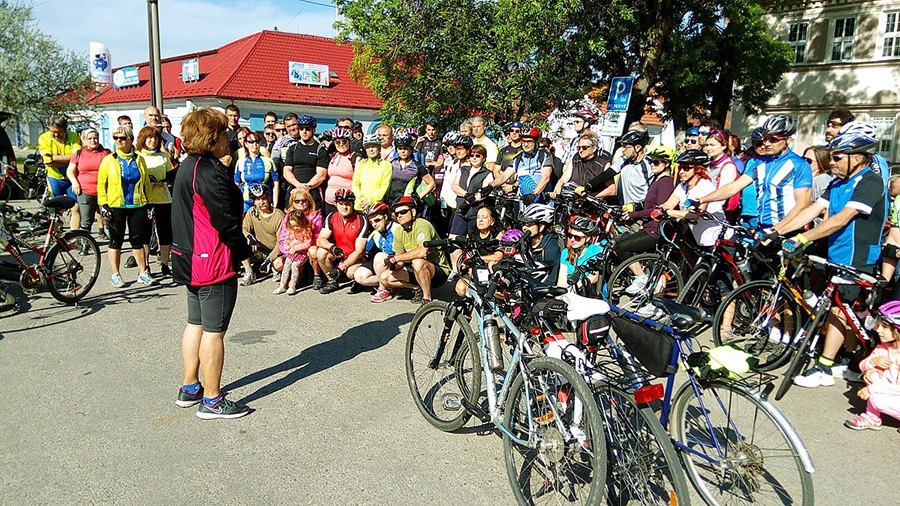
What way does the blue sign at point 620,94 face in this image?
toward the camera

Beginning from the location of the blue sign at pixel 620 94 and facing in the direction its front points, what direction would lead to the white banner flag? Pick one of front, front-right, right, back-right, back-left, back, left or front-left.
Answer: back-right

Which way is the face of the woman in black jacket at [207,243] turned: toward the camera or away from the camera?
away from the camera

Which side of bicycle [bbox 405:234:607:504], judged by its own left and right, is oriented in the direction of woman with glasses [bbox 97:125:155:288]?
front

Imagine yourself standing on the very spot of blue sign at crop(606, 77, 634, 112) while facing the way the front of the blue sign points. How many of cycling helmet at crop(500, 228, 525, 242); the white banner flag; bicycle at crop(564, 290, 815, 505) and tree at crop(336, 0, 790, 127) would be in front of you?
2

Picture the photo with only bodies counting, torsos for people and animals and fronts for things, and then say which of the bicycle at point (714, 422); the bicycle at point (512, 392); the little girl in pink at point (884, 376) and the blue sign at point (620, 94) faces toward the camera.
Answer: the blue sign

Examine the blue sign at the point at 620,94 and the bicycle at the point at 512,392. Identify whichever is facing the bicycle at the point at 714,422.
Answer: the blue sign

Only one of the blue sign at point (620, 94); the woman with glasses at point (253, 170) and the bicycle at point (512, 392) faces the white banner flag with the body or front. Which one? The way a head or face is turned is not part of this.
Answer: the bicycle

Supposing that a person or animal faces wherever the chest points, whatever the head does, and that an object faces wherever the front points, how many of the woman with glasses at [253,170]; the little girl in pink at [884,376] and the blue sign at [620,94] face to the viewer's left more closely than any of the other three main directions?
1

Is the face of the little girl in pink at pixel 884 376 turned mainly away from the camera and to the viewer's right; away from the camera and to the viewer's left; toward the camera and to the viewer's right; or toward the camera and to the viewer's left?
toward the camera and to the viewer's left

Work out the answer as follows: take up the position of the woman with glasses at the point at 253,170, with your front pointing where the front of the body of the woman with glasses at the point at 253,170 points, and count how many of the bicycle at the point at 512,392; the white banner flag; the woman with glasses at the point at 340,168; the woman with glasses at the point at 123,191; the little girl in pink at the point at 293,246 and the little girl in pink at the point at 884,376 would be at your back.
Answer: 1

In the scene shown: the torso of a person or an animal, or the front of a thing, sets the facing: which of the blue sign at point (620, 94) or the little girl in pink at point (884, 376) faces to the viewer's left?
the little girl in pink

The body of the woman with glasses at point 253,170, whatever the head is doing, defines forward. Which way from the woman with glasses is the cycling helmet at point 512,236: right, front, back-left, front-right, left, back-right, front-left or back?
front-left

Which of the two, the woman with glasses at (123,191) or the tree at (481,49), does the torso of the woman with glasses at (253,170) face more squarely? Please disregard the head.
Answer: the woman with glasses

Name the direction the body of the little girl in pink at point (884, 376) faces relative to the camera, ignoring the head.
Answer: to the viewer's left

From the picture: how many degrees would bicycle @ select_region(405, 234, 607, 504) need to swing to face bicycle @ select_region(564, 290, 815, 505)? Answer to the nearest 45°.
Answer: approximately 135° to its right

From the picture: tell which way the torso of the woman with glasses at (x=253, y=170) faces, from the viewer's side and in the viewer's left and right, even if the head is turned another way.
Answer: facing the viewer
